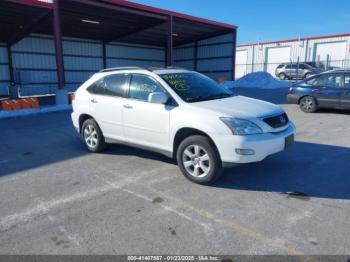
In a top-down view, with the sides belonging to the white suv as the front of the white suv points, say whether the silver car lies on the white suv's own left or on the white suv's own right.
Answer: on the white suv's own left

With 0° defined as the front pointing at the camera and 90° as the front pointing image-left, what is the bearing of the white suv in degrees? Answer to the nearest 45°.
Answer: approximately 315°

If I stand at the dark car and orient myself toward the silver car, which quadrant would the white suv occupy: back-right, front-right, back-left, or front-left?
back-left
